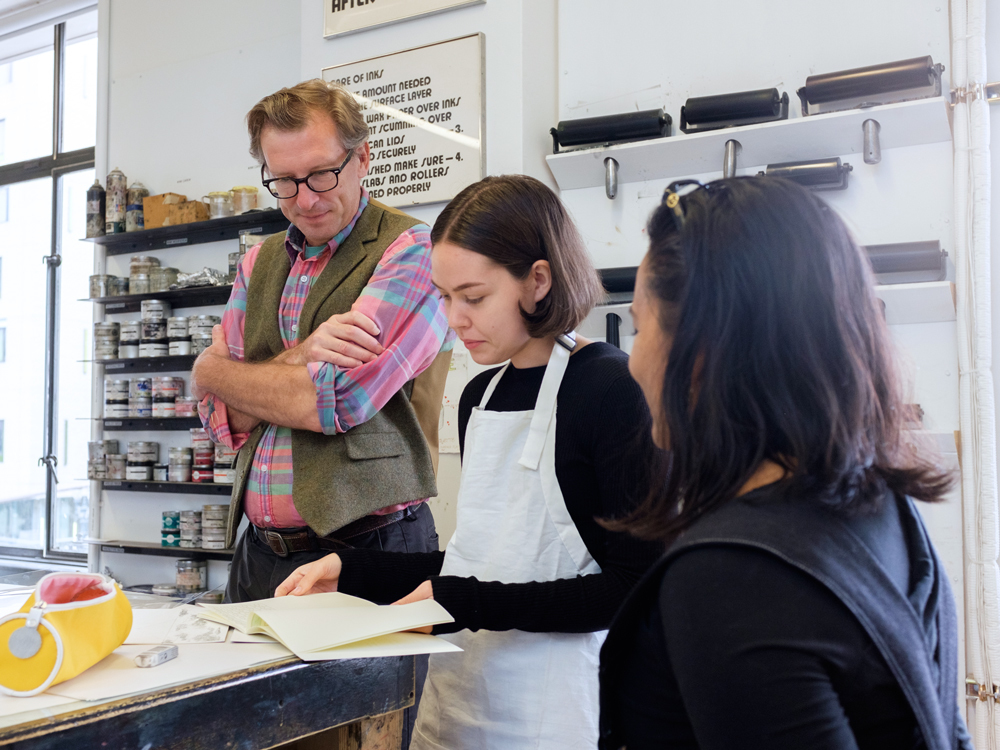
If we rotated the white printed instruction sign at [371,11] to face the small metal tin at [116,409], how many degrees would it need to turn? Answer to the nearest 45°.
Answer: approximately 90° to its right

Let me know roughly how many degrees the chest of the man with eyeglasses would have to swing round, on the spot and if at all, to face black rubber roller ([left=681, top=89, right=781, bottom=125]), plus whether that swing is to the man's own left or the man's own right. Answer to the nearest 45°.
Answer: approximately 135° to the man's own left

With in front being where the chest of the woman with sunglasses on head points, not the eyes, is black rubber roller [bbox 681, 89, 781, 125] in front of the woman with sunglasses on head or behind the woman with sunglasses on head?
in front

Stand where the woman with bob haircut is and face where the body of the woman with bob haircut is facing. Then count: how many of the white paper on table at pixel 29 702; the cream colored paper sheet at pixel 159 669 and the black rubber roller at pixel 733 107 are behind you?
1

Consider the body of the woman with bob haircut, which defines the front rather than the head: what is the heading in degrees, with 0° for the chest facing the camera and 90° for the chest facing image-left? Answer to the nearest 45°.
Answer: approximately 45°

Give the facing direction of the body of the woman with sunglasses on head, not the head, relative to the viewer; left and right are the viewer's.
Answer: facing away from the viewer and to the left of the viewer

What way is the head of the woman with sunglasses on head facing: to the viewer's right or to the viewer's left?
to the viewer's left

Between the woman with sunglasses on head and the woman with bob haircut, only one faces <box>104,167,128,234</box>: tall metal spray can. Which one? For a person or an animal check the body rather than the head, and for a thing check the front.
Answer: the woman with sunglasses on head

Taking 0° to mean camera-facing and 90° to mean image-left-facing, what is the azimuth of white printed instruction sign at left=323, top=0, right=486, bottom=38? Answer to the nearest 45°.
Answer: approximately 45°

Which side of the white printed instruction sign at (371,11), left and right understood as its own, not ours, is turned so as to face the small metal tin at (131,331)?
right

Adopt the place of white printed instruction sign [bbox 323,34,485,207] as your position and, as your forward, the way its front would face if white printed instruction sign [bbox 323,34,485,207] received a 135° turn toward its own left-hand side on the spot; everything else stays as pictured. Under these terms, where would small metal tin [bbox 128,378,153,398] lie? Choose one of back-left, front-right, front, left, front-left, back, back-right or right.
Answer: back-left

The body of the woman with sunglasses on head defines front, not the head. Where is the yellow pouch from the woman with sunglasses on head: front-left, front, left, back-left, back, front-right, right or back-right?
front-left

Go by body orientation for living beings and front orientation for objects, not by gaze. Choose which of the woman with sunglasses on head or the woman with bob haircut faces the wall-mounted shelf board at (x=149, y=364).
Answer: the woman with sunglasses on head
